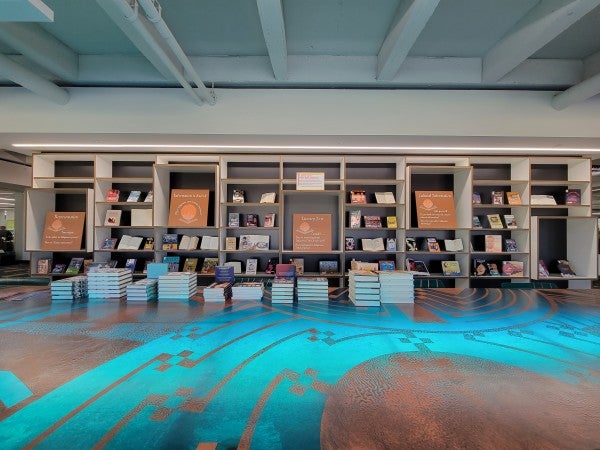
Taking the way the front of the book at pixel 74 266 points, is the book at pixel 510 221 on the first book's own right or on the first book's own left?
on the first book's own left

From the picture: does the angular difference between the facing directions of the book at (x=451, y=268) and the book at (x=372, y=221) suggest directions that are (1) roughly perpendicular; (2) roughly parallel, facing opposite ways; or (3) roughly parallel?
roughly parallel

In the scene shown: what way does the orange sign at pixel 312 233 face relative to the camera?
toward the camera

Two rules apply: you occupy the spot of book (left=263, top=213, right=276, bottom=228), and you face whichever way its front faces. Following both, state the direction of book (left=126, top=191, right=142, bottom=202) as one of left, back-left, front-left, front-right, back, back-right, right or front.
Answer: right

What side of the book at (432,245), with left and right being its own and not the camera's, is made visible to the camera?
front

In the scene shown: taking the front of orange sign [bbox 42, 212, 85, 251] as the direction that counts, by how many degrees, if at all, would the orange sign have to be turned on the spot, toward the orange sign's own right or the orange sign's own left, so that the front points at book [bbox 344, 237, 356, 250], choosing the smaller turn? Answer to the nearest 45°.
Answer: approximately 45° to the orange sign's own left

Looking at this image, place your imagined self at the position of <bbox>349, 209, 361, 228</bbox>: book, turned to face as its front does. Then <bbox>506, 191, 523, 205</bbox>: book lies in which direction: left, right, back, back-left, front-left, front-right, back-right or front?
left

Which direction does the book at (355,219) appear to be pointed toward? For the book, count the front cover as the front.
toward the camera

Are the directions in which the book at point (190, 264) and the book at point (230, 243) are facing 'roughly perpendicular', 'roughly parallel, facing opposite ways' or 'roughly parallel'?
roughly parallel

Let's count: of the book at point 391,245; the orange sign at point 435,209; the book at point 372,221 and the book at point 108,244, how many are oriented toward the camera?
4

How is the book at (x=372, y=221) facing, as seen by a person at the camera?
facing the viewer

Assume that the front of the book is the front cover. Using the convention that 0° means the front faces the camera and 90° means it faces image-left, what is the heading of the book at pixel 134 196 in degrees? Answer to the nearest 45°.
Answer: approximately 0°

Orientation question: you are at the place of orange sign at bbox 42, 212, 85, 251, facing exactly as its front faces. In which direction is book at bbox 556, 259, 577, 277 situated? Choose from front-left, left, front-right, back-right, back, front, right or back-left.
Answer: front-left

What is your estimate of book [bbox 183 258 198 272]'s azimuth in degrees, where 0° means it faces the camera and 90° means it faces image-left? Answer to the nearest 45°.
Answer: approximately 0°
